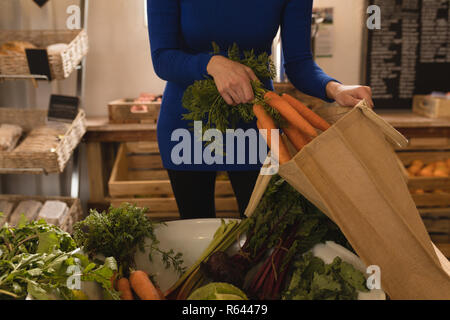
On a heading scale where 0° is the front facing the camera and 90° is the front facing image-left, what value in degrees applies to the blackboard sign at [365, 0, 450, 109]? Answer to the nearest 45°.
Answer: approximately 0°

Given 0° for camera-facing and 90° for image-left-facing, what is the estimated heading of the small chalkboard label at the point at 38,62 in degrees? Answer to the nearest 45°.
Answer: approximately 0°

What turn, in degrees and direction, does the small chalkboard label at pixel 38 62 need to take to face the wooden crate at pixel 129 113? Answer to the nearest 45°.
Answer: approximately 135° to its left

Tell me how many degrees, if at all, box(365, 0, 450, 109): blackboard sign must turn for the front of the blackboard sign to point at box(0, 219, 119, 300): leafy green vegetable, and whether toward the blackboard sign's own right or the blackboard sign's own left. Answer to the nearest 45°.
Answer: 0° — it already faces it

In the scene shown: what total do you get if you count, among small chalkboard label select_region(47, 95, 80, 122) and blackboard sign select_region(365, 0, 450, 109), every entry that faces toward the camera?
2

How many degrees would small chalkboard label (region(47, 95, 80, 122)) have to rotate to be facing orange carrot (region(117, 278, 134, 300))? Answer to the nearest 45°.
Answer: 0° — it already faces it
